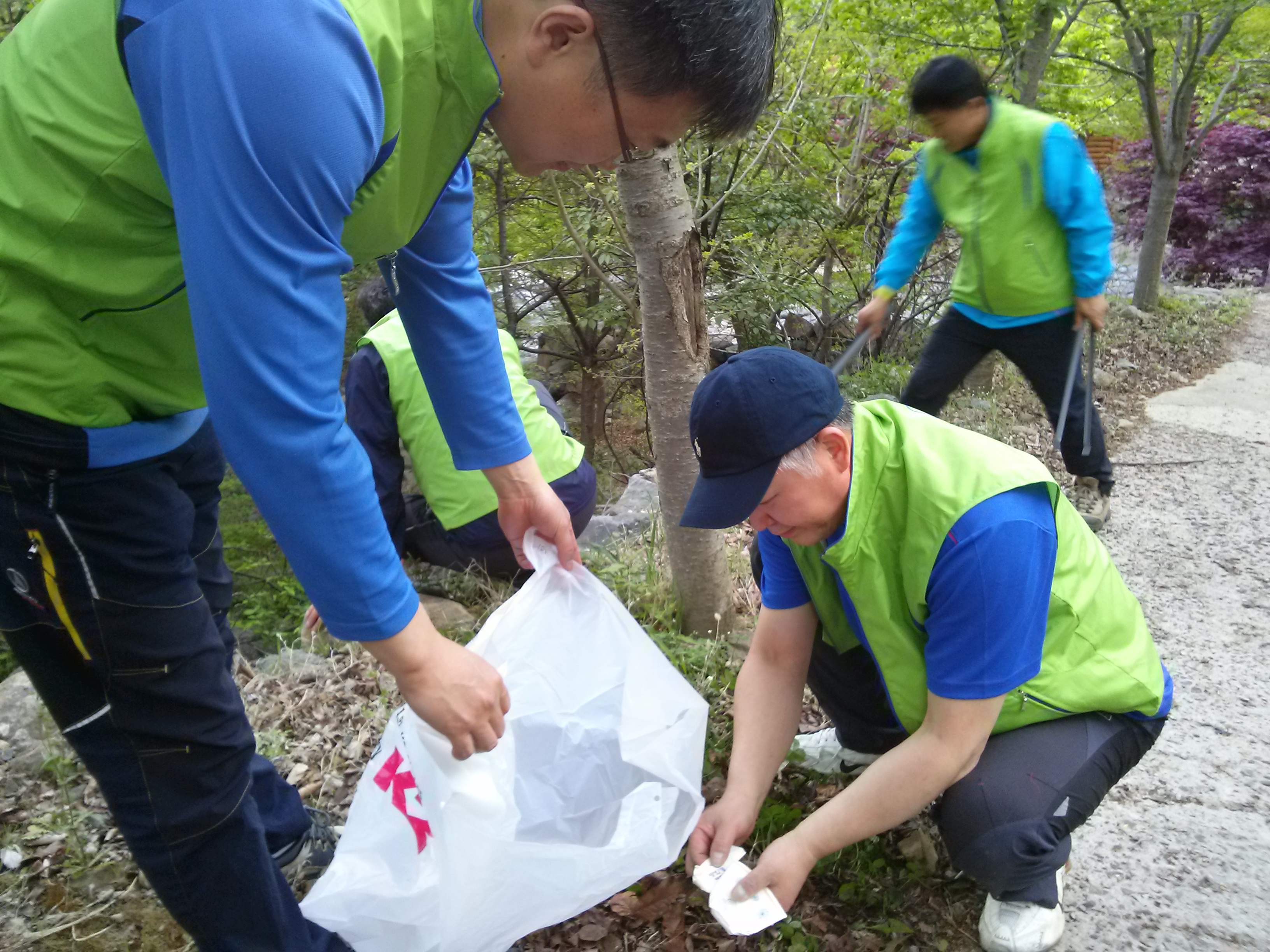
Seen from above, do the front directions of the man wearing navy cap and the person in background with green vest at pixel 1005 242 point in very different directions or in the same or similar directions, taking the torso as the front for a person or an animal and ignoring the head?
same or similar directions

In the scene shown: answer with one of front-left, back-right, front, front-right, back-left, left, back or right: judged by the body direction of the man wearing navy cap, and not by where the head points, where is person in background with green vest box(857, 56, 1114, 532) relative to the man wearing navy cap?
back-right

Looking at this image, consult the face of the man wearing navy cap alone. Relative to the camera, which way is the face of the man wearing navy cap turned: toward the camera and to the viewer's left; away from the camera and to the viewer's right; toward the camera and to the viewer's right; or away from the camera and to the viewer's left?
toward the camera and to the viewer's left

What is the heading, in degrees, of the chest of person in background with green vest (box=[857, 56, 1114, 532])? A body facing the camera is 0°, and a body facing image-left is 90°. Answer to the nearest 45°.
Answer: approximately 45°

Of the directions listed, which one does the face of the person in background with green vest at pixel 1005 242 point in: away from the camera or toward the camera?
toward the camera

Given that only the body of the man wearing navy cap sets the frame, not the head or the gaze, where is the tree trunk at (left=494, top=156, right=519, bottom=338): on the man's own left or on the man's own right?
on the man's own right

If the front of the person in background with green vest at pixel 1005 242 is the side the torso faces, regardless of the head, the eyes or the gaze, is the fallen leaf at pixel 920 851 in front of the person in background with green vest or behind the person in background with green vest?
in front

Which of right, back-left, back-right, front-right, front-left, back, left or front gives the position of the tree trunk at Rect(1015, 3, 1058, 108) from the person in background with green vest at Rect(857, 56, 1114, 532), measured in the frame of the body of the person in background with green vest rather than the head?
back-right

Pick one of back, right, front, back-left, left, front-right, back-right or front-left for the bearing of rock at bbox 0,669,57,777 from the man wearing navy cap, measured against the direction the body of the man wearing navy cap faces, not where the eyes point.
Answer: front-right

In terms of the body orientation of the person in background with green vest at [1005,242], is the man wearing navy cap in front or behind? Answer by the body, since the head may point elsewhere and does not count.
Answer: in front

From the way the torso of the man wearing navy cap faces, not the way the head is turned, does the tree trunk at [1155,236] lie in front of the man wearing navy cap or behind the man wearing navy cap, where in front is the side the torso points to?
behind

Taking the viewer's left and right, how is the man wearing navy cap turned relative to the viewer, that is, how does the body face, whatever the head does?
facing the viewer and to the left of the viewer

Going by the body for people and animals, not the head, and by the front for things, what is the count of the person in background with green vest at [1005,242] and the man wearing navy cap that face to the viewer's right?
0
